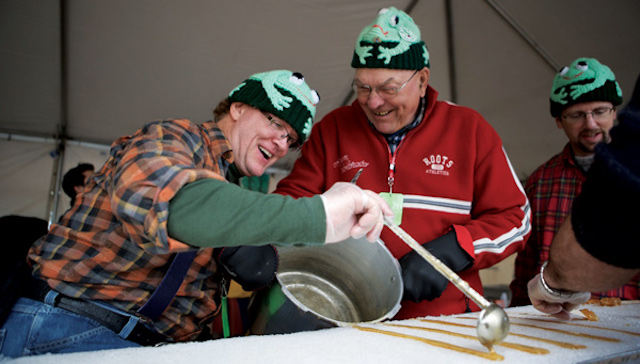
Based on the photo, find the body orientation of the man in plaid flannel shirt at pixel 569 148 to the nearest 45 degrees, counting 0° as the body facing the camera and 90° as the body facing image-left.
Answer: approximately 0°

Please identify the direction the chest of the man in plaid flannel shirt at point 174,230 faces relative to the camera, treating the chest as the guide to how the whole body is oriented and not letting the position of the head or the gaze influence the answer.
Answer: to the viewer's right

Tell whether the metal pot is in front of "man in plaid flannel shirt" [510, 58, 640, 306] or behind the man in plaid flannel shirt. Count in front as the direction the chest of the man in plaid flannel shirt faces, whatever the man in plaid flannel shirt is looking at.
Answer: in front

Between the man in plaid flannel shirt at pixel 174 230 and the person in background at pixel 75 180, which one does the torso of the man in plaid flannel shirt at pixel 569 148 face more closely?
the man in plaid flannel shirt

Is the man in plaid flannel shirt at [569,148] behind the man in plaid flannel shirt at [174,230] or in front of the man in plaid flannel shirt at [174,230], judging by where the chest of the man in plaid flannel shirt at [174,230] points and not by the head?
in front

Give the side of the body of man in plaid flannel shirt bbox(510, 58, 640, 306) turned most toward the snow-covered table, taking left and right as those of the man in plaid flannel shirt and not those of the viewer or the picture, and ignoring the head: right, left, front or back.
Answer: front

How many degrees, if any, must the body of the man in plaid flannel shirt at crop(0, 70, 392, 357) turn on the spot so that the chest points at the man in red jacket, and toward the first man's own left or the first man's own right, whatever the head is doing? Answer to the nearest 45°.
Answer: approximately 45° to the first man's own left

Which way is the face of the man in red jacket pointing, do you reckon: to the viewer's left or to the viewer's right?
to the viewer's left
